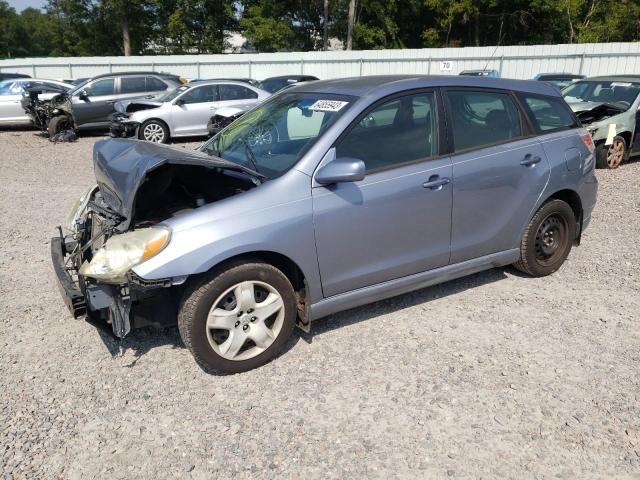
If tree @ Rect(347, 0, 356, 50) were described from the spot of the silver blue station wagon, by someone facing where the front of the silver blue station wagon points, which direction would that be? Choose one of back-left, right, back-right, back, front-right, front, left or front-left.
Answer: back-right

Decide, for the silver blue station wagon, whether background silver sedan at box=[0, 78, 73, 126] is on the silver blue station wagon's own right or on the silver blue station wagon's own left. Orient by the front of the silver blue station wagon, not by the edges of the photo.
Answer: on the silver blue station wagon's own right

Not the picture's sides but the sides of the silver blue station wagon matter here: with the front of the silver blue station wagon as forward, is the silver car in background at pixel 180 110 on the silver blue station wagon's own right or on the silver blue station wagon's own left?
on the silver blue station wagon's own right
